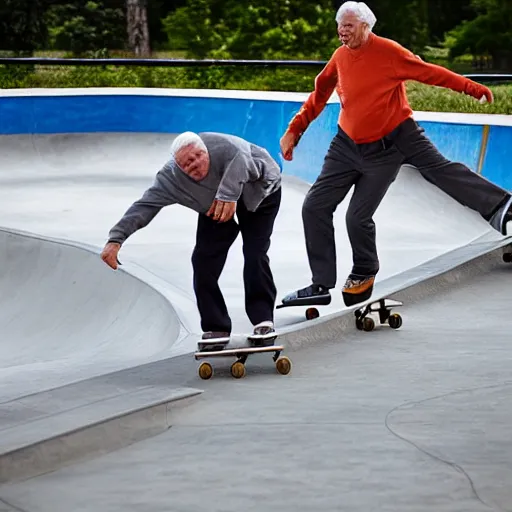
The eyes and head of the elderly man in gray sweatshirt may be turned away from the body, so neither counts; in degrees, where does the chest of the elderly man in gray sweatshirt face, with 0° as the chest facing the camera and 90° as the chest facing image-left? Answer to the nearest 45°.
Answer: approximately 45°

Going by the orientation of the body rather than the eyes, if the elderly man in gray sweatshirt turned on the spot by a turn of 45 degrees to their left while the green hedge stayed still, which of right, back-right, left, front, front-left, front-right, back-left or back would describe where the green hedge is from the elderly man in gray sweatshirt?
back

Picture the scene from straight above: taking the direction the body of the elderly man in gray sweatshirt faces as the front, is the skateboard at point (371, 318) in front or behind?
behind

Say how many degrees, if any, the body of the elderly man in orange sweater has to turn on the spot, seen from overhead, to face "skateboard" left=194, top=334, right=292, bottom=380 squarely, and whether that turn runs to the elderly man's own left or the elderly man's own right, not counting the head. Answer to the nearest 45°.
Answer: approximately 45° to the elderly man's own left

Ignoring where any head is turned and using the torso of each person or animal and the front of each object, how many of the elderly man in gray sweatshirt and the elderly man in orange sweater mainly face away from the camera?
0

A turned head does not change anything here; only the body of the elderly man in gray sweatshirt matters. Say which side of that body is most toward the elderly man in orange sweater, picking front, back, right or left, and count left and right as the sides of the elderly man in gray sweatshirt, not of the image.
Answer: back

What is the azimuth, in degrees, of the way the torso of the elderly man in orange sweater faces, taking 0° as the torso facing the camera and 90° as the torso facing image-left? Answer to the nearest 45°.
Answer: approximately 45°
